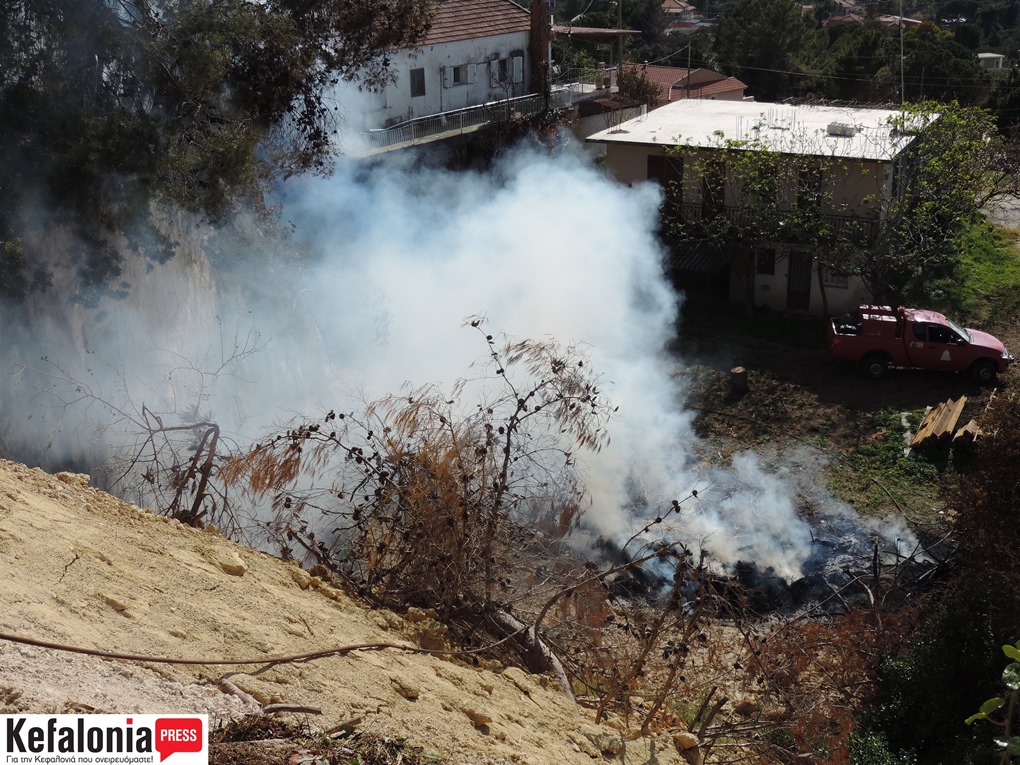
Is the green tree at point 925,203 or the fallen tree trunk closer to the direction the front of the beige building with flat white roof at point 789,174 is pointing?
the fallen tree trunk

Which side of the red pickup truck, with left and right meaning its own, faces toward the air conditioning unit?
left

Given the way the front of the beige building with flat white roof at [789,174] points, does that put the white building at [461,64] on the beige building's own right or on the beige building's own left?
on the beige building's own right

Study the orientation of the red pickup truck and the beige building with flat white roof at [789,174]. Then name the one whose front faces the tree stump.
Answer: the beige building with flat white roof

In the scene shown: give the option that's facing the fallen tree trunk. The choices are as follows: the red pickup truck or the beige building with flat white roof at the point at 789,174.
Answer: the beige building with flat white roof

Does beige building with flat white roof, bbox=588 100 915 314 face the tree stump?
yes

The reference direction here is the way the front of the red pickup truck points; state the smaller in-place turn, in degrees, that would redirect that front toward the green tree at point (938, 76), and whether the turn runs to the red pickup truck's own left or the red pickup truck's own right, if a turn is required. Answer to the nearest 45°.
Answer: approximately 90° to the red pickup truck's own left

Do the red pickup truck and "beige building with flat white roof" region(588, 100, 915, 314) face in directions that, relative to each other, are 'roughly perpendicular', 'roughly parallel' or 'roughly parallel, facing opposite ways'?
roughly perpendicular

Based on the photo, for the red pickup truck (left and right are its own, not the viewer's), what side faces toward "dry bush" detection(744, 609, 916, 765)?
right

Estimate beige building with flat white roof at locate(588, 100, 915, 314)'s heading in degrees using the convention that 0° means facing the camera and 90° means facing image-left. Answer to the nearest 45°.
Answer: approximately 0°

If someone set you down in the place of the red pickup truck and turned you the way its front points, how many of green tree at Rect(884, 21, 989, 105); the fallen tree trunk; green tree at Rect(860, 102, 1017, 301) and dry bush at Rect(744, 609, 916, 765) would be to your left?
2

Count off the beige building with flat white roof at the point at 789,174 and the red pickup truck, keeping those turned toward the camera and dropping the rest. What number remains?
1

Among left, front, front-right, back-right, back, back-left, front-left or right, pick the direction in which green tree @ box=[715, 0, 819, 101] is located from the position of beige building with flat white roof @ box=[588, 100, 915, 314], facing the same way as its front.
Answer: back

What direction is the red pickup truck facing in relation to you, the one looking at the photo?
facing to the right of the viewer

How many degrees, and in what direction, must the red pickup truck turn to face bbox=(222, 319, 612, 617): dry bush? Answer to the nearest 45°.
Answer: approximately 90° to its right

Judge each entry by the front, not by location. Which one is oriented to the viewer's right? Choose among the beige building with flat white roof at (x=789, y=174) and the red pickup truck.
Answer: the red pickup truck
